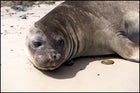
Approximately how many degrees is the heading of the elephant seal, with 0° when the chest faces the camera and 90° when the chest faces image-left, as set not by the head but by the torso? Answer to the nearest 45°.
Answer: approximately 45°
